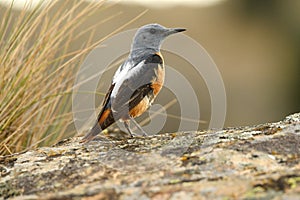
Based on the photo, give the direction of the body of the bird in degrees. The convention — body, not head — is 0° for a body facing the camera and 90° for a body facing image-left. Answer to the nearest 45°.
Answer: approximately 270°

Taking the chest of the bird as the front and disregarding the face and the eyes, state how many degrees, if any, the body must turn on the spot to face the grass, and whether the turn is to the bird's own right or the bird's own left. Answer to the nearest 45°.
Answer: approximately 135° to the bird's own left
